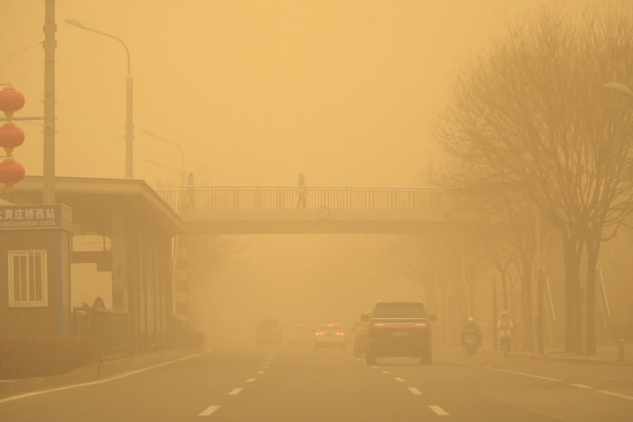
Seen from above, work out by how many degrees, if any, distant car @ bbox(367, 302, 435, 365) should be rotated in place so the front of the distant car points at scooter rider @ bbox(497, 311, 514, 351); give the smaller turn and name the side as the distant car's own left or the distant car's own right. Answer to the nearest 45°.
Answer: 0° — it already faces them

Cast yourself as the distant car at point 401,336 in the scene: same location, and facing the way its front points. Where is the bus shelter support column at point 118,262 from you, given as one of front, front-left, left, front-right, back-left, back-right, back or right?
left

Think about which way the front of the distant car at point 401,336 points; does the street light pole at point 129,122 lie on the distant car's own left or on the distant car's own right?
on the distant car's own left

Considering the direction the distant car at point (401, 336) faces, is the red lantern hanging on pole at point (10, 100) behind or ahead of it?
behind

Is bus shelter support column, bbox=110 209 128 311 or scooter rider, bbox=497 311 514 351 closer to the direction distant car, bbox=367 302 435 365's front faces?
the scooter rider

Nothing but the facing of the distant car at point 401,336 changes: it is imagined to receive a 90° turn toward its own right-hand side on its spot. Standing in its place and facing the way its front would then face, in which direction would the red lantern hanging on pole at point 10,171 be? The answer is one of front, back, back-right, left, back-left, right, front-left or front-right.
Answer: back-right

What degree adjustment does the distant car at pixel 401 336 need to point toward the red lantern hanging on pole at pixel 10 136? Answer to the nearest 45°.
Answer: approximately 135° to its left

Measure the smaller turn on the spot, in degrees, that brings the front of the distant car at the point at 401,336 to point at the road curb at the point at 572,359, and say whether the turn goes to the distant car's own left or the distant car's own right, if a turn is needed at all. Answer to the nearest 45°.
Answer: approximately 45° to the distant car's own right

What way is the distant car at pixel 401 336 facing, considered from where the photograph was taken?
facing away from the viewer
